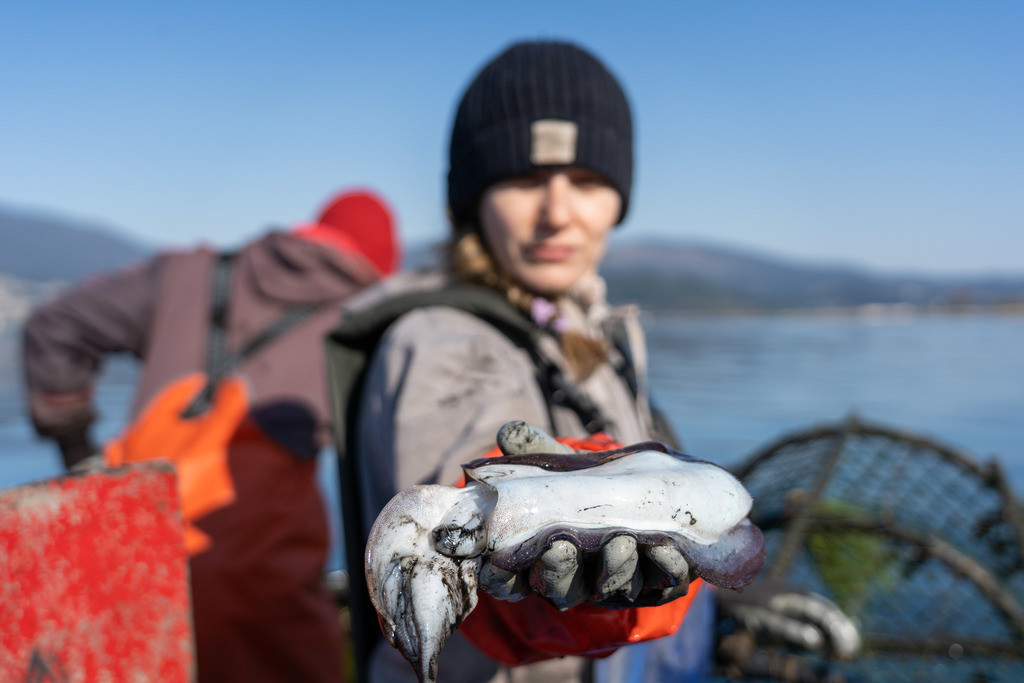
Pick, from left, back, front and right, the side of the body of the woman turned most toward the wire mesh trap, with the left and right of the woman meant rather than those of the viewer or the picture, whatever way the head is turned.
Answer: left

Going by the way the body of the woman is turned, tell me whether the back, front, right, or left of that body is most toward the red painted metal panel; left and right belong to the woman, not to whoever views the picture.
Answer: right

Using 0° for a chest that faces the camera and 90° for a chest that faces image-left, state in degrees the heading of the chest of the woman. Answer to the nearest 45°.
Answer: approximately 315°
